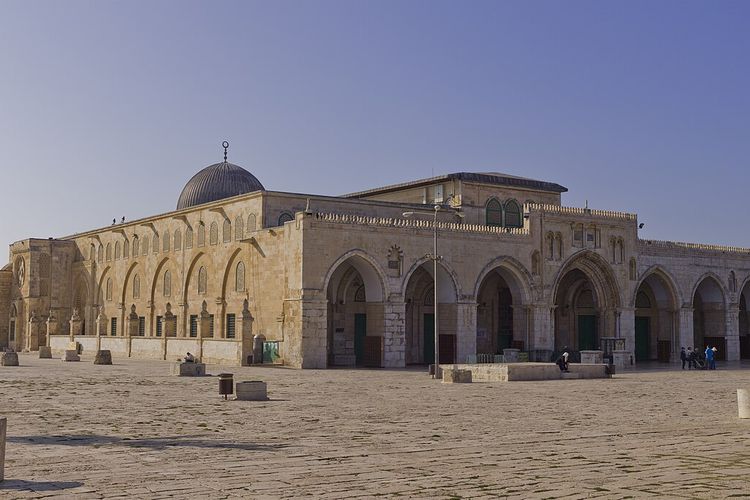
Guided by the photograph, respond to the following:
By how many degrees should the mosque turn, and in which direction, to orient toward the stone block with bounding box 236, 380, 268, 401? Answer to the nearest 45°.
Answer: approximately 45° to its right

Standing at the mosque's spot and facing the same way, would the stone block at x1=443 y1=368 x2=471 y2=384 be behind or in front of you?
in front

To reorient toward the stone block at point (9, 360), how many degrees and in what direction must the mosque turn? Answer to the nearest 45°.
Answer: approximately 135° to its right

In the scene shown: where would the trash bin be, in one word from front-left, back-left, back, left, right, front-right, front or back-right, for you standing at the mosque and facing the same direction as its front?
front-right

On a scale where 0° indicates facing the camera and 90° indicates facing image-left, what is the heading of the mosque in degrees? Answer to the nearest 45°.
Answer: approximately 315°

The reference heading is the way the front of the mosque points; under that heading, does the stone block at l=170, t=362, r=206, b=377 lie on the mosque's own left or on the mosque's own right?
on the mosque's own right

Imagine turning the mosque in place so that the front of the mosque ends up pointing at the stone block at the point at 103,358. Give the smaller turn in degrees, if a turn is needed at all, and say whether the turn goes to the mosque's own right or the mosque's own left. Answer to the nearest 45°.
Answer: approximately 135° to the mosque's own right
